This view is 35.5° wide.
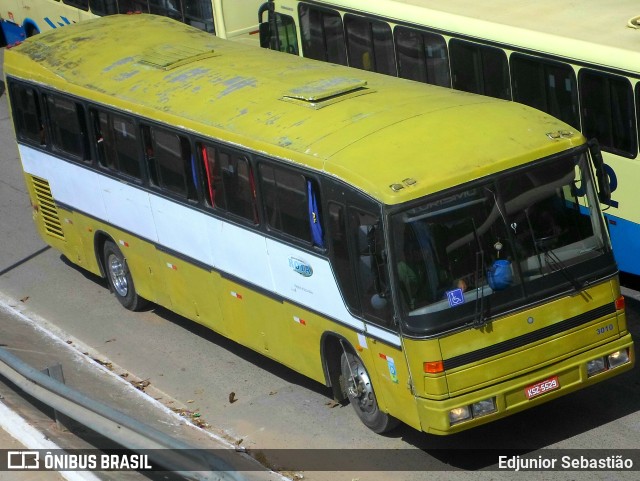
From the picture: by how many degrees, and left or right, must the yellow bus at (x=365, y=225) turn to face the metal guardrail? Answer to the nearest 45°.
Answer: approximately 90° to its right

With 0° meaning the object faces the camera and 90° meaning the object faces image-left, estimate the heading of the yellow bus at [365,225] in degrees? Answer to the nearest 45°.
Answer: approximately 315°
